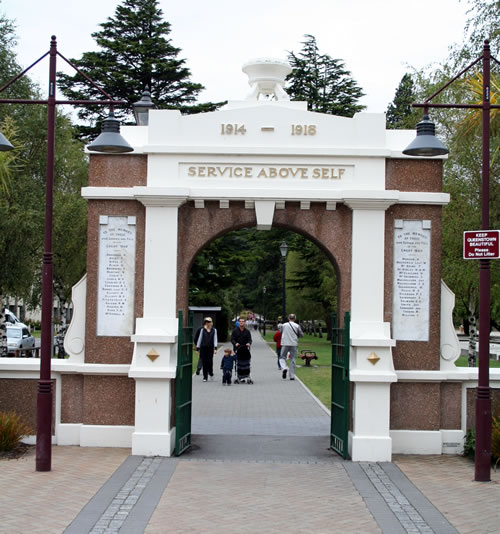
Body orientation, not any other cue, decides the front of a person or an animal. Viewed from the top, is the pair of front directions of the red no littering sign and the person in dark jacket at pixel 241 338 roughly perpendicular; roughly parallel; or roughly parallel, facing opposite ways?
roughly parallel

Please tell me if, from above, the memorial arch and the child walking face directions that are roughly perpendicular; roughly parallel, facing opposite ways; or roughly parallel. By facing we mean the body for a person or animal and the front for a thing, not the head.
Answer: roughly parallel

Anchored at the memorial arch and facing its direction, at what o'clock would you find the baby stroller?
The baby stroller is roughly at 6 o'clock from the memorial arch.

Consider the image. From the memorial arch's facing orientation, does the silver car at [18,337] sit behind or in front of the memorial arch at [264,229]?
behind

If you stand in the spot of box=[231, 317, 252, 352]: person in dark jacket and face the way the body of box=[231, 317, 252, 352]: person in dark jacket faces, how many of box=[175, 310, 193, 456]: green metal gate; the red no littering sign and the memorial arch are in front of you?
3

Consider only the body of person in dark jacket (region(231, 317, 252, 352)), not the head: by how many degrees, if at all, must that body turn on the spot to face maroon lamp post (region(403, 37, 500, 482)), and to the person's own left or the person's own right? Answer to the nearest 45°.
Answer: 0° — they already face it

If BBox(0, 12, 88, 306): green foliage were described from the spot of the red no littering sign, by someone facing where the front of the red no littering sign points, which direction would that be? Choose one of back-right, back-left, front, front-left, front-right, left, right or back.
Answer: back-right

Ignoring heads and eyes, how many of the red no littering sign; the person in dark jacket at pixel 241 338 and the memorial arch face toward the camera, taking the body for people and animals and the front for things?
3

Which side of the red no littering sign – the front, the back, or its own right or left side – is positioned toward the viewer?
front

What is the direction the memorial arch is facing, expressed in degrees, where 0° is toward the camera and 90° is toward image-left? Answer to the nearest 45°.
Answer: approximately 0°

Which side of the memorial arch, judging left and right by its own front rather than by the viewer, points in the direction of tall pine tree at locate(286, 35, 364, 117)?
back

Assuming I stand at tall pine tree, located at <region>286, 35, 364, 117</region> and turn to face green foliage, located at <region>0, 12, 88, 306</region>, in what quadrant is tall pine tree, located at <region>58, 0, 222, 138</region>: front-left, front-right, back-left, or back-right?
front-right

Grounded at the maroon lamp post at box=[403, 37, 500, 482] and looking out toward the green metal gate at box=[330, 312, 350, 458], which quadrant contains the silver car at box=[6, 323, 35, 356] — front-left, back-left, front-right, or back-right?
front-right

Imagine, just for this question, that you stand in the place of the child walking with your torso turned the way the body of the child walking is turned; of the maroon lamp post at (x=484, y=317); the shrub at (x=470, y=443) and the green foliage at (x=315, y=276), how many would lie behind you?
1

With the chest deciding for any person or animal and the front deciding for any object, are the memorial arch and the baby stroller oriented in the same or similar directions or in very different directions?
same or similar directions

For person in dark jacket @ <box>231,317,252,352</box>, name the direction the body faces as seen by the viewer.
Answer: toward the camera
